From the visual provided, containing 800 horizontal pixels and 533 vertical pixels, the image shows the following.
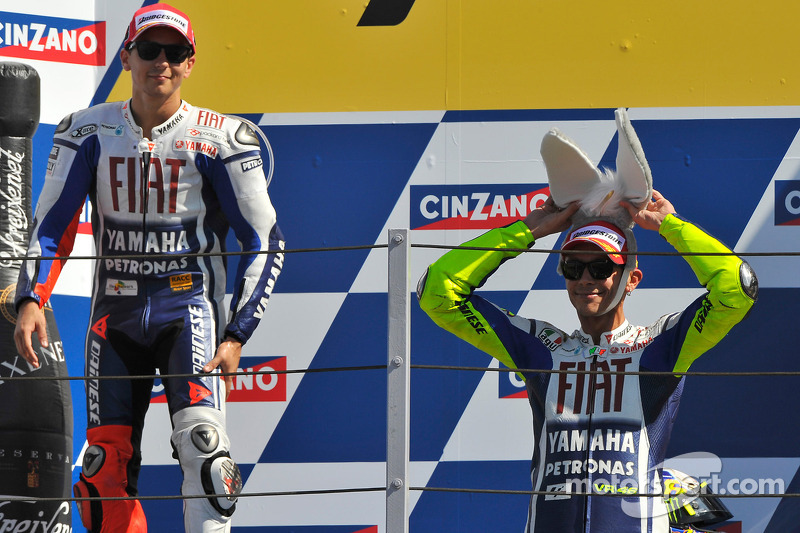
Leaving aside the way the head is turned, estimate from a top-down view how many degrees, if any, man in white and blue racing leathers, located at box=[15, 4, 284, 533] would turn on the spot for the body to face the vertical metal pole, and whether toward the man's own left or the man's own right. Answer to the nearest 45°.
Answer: approximately 45° to the man's own left

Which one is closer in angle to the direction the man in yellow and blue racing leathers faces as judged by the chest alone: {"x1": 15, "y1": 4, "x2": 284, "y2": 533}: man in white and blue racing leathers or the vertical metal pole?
the vertical metal pole

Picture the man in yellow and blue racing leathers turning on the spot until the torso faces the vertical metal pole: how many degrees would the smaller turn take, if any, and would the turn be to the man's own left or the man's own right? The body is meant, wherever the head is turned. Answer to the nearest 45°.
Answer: approximately 45° to the man's own right

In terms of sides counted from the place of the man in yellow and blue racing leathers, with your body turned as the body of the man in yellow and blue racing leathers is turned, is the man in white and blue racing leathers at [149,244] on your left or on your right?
on your right

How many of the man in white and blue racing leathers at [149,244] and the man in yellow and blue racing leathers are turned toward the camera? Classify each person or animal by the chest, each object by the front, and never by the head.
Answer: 2

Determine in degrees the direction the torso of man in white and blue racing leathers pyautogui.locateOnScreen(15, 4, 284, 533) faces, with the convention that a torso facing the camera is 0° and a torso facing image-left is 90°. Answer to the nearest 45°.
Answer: approximately 0°

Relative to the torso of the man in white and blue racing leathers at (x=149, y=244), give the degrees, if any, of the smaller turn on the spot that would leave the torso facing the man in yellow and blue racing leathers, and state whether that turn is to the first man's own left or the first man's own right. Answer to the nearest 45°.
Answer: approximately 45° to the first man's own left

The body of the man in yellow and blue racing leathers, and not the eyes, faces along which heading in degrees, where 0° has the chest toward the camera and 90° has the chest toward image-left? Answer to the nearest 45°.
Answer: approximately 0°
